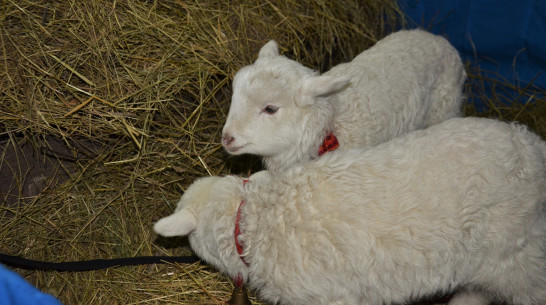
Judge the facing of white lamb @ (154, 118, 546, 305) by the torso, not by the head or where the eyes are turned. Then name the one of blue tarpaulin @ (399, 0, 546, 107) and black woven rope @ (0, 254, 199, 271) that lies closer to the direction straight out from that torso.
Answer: the black woven rope

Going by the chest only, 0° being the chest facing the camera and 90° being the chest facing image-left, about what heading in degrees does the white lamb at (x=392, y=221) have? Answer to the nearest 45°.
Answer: approximately 90°

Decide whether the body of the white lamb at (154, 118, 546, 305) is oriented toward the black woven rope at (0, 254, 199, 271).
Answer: yes

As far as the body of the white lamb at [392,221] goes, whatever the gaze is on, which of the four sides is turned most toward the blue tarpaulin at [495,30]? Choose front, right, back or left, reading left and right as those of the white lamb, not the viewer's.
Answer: right

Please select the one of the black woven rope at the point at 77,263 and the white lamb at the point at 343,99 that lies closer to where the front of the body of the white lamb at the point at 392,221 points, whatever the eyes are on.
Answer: the black woven rope

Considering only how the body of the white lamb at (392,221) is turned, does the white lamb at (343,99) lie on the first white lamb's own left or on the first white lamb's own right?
on the first white lamb's own right
